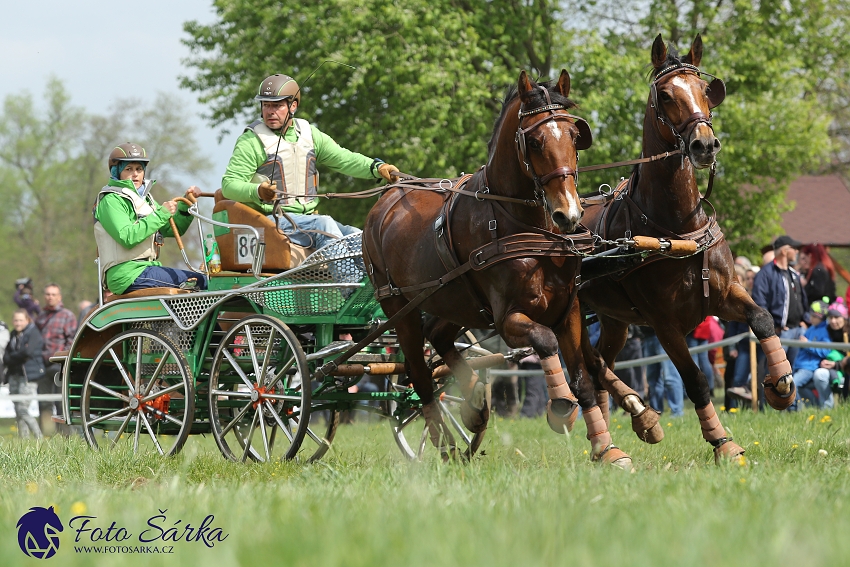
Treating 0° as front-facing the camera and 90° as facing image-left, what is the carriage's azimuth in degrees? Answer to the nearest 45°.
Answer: approximately 315°

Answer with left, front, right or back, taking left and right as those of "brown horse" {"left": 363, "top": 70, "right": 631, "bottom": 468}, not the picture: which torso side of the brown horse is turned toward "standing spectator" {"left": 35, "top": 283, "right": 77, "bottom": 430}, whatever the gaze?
back

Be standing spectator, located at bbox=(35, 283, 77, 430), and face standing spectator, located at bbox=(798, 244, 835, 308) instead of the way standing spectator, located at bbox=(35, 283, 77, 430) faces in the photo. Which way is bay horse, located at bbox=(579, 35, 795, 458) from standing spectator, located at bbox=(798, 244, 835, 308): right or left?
right

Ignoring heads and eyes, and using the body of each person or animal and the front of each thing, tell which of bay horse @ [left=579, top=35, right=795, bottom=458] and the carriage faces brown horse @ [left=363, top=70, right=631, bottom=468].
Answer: the carriage

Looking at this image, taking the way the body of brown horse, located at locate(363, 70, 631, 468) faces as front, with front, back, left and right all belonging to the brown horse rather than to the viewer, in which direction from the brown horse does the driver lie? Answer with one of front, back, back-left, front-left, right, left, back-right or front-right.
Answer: back

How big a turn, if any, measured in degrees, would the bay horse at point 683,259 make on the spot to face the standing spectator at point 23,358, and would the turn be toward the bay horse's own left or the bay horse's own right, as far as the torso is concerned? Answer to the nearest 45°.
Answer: approximately 180°

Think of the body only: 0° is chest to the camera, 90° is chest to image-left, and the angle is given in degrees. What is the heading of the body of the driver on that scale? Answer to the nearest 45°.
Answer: approximately 315°

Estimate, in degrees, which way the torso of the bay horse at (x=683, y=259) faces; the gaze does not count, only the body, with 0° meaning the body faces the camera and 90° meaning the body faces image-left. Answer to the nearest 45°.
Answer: approximately 315°

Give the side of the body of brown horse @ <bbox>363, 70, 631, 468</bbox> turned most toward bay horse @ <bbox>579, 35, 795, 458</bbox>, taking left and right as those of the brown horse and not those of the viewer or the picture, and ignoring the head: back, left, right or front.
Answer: left
